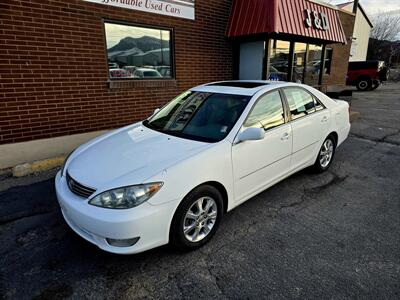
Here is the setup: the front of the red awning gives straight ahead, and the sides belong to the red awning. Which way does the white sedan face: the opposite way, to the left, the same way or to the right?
to the right

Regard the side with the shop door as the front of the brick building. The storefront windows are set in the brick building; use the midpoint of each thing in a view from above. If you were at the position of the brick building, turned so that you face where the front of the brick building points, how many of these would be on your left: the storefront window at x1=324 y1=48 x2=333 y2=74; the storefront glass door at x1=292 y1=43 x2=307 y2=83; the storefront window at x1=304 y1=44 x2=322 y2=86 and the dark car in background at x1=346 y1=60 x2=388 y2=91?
4

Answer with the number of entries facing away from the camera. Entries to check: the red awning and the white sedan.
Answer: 0

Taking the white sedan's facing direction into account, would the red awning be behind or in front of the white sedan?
behind

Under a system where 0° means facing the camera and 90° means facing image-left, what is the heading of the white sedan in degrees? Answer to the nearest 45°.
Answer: approximately 45°

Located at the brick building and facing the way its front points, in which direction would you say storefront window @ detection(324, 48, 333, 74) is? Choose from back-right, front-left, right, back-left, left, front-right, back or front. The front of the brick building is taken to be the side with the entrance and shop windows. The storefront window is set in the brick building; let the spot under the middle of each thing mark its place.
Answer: left

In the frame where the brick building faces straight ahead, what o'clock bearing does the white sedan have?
The white sedan is roughly at 1 o'clock from the brick building.

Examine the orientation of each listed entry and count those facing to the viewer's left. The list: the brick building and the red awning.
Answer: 0

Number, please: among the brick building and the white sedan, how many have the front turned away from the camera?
0

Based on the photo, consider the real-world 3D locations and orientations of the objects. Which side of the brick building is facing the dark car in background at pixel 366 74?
left
